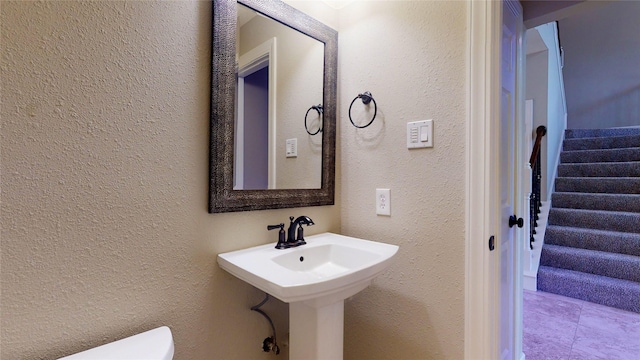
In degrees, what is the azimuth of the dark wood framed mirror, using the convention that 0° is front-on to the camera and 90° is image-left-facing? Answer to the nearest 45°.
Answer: approximately 315°

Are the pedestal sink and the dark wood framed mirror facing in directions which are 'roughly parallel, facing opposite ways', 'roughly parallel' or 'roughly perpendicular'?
roughly parallel

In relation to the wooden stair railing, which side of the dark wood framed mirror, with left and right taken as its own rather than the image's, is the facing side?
left

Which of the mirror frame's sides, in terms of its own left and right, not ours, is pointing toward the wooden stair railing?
left

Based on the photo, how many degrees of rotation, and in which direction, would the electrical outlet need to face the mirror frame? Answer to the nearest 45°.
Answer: approximately 45° to its right

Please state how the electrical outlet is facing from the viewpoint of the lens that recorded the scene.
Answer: facing the viewer and to the left of the viewer

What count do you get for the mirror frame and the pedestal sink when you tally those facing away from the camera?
0

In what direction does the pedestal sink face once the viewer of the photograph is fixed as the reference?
facing the viewer and to the right of the viewer

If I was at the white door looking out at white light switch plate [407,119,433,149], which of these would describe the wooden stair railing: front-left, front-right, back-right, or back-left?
back-right

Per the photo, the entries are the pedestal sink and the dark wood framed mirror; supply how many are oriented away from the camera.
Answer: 0

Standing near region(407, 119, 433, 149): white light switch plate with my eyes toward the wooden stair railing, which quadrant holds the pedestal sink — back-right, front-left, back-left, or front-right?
back-left

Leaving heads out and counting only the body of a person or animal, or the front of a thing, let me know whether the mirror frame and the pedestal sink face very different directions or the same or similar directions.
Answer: same or similar directions
